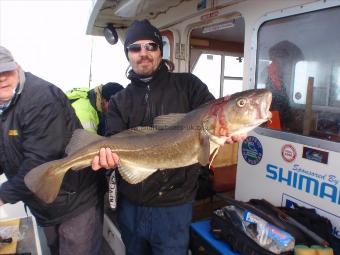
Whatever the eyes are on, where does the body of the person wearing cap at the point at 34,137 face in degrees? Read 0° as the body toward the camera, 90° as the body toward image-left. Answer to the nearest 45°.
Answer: approximately 45°

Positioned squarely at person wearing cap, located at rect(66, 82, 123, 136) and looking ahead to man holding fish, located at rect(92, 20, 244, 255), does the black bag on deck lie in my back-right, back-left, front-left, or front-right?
front-left

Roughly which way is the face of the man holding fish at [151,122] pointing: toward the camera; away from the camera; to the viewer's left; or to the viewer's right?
toward the camera

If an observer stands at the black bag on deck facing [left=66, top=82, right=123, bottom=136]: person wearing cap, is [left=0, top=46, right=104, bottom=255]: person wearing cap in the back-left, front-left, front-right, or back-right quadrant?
front-left

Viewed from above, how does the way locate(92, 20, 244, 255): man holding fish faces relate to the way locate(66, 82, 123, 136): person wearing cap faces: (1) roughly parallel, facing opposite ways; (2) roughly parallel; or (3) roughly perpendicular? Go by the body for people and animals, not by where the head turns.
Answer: roughly perpendicular

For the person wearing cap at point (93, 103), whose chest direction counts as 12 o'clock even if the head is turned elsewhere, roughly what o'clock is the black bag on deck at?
The black bag on deck is roughly at 2 o'clock from the person wearing cap.

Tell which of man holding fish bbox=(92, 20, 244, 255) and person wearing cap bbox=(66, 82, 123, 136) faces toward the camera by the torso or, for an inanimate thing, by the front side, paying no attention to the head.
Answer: the man holding fish

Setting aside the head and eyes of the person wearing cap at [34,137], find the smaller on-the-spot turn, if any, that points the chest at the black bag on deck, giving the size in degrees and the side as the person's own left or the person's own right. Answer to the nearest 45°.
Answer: approximately 135° to the person's own left

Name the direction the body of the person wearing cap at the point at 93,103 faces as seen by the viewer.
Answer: to the viewer's right

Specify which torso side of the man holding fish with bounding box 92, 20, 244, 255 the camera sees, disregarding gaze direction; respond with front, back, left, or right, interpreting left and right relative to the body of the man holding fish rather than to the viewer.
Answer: front

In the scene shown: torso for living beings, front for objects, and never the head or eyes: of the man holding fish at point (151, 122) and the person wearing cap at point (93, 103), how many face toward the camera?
1

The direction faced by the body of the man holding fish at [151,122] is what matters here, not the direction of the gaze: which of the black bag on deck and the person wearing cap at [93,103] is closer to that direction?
the black bag on deck
